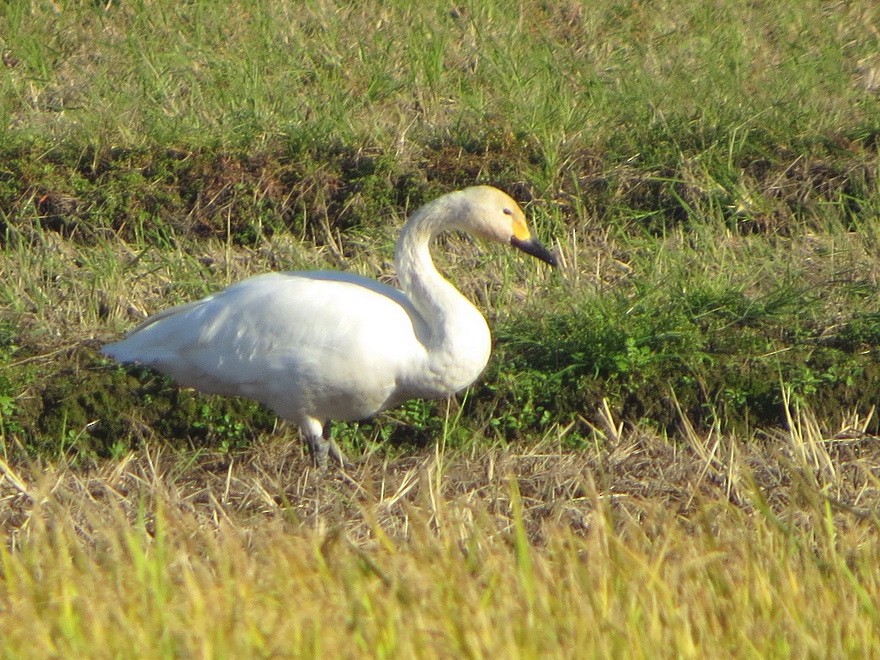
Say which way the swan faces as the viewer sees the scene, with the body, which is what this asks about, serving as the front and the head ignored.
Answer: to the viewer's right
